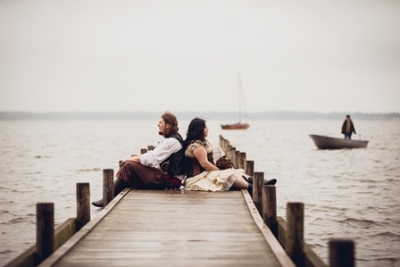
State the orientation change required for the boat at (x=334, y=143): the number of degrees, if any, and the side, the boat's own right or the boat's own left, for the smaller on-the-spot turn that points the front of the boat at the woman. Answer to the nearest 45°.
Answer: approximately 90° to the boat's own left

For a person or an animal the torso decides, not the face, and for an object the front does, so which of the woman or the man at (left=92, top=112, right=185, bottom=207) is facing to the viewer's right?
the woman

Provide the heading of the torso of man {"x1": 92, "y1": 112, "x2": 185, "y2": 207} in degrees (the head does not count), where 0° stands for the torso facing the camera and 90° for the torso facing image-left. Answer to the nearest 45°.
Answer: approximately 90°

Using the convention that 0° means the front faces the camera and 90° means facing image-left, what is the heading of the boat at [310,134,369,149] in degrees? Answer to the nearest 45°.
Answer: approximately 90°

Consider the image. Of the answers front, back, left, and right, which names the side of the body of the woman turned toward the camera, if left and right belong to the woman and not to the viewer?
right

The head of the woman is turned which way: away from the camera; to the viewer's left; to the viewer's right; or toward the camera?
to the viewer's right

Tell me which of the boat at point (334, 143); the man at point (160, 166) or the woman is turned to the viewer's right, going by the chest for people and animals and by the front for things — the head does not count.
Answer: the woman

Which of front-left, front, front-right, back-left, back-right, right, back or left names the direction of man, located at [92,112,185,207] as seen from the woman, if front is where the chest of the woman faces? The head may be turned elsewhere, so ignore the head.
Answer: back

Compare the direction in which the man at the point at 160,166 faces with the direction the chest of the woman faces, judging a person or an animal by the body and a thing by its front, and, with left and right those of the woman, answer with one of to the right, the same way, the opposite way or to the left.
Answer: the opposite way

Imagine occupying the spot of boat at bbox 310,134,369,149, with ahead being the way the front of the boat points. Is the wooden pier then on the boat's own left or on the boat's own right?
on the boat's own left
